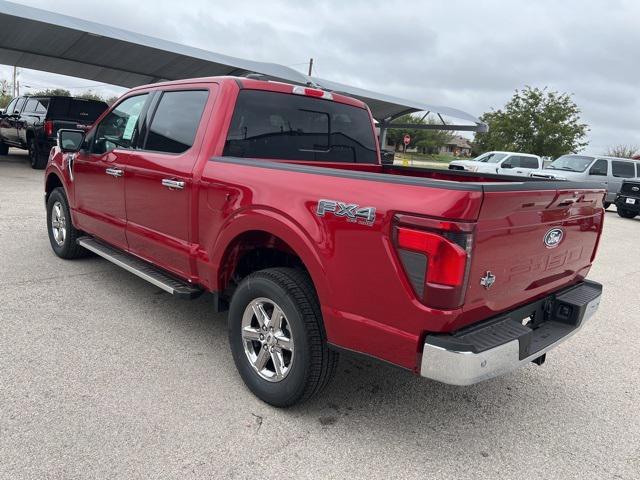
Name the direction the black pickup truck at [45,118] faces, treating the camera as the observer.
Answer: facing away from the viewer and to the left of the viewer

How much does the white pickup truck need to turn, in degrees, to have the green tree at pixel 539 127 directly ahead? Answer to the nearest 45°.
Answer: approximately 135° to its right

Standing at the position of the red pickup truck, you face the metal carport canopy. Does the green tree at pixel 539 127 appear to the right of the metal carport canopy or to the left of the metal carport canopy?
right

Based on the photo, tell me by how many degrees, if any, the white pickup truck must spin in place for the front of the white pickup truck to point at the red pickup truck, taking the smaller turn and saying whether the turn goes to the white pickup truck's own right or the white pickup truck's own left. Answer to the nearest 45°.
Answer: approximately 45° to the white pickup truck's own left

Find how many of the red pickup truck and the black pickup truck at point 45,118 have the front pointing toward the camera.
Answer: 0

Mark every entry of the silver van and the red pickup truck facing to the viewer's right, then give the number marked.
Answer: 0

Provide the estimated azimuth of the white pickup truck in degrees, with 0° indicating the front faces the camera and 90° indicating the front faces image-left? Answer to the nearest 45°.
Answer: approximately 45°

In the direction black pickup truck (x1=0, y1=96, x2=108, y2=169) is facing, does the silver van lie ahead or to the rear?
to the rear

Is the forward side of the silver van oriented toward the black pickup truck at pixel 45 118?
yes

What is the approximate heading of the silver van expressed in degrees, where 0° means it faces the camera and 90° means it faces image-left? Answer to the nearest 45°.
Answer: approximately 45°

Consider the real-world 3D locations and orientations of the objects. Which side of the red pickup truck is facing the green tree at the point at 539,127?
right

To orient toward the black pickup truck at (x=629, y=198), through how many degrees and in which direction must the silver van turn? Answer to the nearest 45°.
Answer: approximately 90° to its left

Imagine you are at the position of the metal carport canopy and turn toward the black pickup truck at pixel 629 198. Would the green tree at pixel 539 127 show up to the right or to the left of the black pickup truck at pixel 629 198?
left

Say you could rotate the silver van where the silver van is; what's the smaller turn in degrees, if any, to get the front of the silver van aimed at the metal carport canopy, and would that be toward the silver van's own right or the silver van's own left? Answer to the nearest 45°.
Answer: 0° — it already faces it

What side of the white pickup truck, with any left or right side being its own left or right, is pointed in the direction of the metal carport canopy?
front
